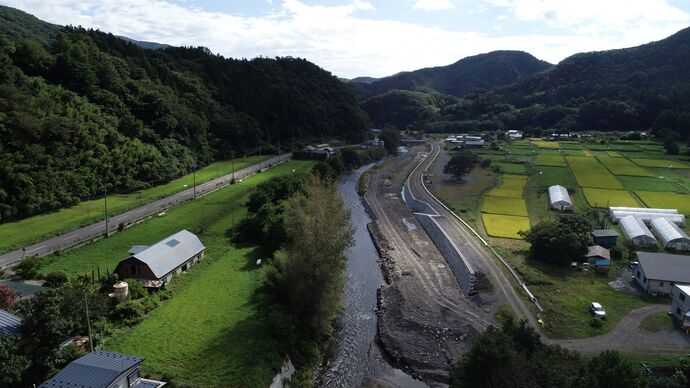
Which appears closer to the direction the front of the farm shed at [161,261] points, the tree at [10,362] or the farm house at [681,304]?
the tree

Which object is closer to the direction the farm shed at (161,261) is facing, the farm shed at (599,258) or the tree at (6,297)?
the tree

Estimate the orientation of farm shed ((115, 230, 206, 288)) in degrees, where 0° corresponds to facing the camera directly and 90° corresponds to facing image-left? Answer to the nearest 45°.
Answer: approximately 45°

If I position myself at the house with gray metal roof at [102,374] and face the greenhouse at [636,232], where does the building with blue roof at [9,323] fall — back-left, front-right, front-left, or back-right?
back-left

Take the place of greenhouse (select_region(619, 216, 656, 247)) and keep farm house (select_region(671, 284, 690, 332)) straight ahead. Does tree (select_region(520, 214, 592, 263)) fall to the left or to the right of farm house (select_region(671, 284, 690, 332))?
right

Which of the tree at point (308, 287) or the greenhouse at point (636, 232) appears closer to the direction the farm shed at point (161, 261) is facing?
the tree

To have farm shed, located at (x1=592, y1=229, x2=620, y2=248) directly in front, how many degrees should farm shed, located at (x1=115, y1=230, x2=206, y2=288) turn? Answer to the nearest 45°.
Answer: approximately 135° to its left

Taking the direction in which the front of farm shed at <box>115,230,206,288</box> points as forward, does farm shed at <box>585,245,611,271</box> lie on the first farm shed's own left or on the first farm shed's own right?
on the first farm shed's own left

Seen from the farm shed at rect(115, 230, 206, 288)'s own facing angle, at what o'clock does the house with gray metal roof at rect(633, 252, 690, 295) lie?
The house with gray metal roof is roughly at 8 o'clock from the farm shed.

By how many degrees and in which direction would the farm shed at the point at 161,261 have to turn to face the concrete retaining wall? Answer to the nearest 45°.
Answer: approximately 135° to its left

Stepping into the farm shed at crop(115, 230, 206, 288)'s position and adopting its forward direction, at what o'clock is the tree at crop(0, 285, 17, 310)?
The tree is roughly at 12 o'clock from the farm shed.

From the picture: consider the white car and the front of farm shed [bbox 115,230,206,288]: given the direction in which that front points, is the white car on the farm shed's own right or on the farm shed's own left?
on the farm shed's own left
